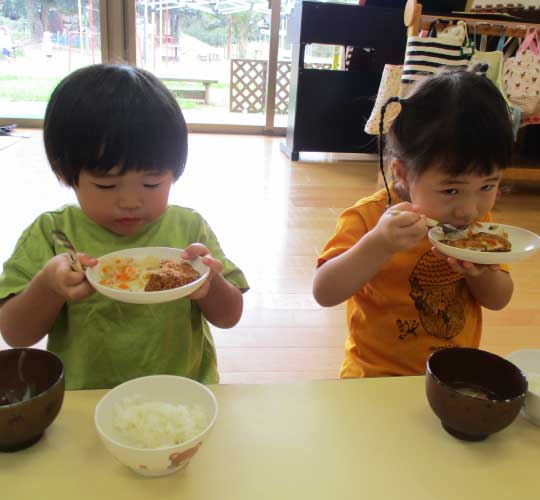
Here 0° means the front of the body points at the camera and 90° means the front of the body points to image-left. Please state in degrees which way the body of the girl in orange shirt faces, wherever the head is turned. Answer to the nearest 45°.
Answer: approximately 315°

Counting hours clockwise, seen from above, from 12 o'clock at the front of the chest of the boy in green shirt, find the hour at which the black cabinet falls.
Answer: The black cabinet is roughly at 7 o'clock from the boy in green shirt.

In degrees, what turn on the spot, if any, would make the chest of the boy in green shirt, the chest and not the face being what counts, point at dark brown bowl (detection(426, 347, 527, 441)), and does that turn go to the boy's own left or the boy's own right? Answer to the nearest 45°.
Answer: approximately 45° to the boy's own left

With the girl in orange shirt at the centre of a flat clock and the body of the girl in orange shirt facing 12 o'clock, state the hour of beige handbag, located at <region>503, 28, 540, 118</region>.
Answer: The beige handbag is roughly at 8 o'clock from the girl in orange shirt.

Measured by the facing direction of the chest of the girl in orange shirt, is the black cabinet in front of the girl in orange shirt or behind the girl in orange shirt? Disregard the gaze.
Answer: behind

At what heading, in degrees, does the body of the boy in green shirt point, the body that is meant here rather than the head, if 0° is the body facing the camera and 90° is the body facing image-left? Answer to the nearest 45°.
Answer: approximately 0°

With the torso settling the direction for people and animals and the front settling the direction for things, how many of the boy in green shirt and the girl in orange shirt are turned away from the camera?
0
